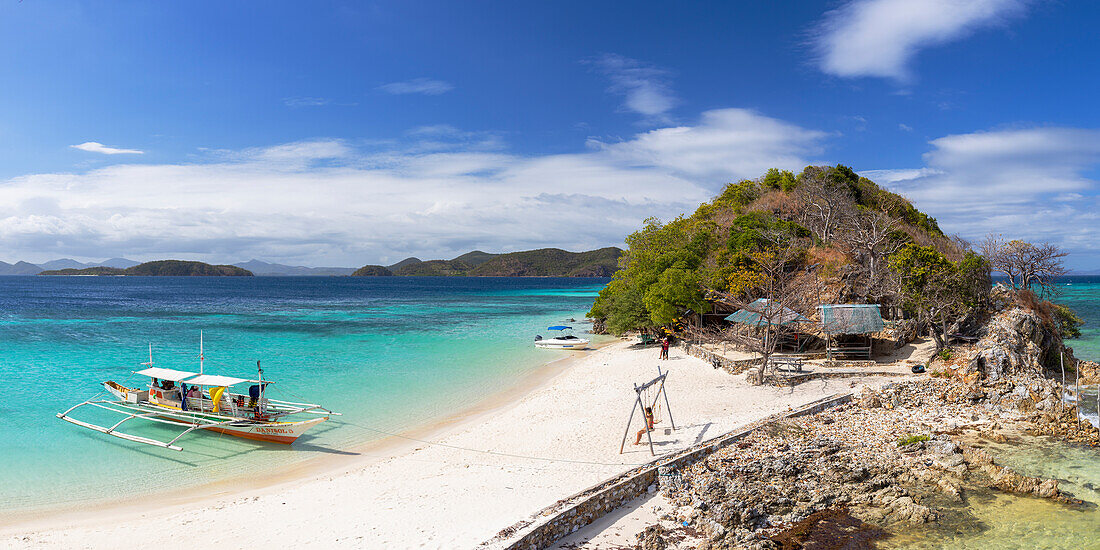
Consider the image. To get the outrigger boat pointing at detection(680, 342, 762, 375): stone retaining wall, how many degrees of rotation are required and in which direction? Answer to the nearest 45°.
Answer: approximately 45° to its left

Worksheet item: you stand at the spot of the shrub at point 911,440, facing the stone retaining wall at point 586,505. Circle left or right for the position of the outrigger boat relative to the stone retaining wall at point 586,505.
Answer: right

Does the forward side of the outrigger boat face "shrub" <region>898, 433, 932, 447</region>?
yes

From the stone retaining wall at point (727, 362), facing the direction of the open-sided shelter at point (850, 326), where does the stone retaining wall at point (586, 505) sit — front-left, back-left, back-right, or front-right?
back-right

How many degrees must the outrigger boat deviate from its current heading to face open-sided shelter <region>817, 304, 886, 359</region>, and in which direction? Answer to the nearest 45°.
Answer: approximately 45° to its left

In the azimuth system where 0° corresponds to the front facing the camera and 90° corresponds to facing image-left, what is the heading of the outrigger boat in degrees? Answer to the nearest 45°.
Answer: approximately 315°
